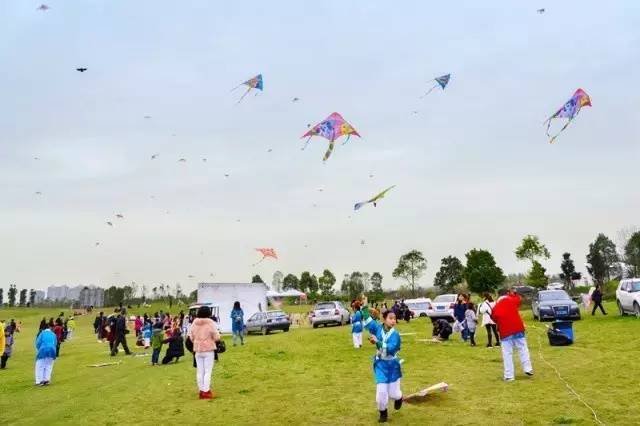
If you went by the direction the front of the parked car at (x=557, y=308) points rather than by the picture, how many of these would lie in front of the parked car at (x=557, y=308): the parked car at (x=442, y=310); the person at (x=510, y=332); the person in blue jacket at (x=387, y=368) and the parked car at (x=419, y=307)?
2

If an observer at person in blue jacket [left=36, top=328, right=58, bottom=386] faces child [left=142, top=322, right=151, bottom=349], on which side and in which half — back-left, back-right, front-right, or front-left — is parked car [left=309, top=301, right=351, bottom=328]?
front-right

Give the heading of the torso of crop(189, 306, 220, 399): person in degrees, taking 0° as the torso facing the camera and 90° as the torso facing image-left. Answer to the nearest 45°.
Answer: approximately 180°

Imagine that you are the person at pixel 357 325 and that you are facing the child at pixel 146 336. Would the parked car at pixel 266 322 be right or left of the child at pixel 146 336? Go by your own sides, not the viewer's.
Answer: right

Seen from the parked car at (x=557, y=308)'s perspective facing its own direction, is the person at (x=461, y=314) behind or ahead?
ahead

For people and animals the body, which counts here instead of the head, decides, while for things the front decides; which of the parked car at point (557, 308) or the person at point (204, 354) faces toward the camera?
the parked car

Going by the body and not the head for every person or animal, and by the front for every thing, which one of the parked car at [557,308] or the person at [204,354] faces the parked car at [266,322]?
the person

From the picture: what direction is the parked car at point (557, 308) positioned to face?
toward the camera

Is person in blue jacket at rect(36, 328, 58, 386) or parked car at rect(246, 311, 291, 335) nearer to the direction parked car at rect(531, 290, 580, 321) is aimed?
the person in blue jacket

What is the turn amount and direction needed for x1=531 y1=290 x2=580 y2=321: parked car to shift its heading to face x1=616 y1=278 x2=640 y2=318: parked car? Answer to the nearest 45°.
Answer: approximately 90° to its left
